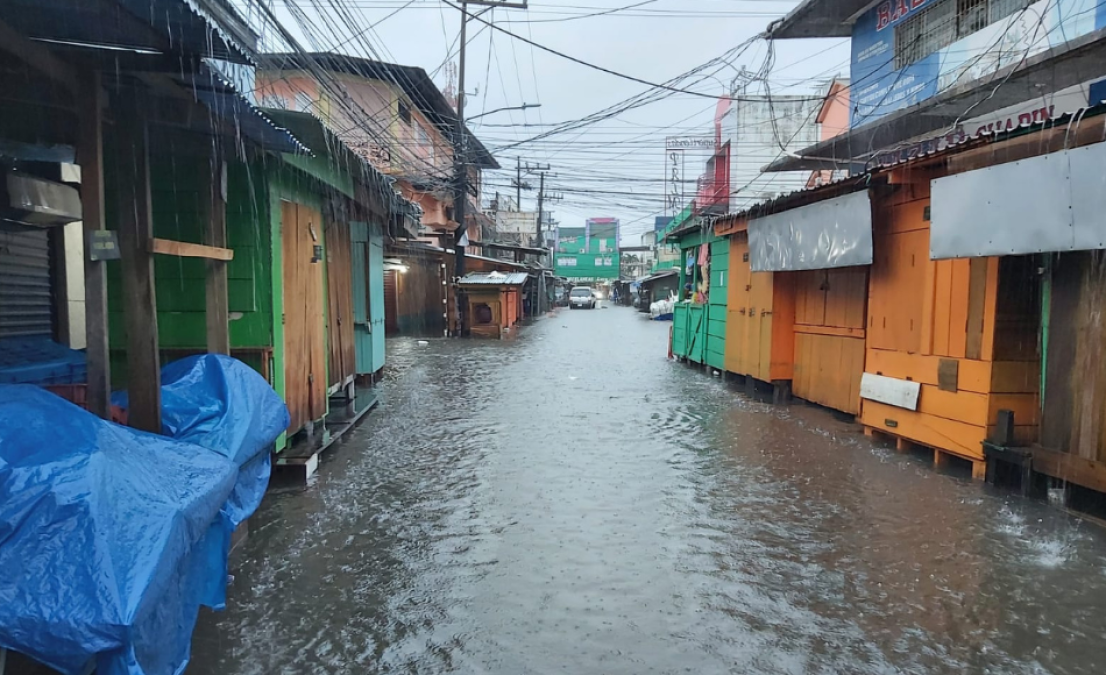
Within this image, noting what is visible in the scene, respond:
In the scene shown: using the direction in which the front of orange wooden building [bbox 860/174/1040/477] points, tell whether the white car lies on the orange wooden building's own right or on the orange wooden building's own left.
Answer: on the orange wooden building's own right

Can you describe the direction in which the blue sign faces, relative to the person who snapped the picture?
facing the viewer and to the left of the viewer

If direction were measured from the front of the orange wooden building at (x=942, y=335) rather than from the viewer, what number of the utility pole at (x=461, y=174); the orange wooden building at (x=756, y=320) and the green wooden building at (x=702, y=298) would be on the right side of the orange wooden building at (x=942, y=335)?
3

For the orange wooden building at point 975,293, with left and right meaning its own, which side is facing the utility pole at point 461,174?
right

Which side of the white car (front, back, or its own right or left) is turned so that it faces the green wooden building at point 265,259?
front

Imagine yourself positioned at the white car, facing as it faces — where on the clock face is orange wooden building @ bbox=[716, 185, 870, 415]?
The orange wooden building is roughly at 12 o'clock from the white car.

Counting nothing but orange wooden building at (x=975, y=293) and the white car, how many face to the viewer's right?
0

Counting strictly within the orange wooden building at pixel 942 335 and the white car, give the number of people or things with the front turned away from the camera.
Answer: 0

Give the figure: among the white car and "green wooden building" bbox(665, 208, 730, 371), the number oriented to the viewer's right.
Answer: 0

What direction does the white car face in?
toward the camera

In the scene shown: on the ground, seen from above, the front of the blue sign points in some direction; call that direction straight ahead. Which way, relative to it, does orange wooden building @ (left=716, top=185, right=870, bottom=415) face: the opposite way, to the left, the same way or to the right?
the same way

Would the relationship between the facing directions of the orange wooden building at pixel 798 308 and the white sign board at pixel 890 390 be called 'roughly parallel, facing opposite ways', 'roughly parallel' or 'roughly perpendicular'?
roughly parallel

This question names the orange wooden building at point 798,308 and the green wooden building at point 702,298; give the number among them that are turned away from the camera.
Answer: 0

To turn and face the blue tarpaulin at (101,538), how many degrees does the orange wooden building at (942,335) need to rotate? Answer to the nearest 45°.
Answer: approximately 45° to its left

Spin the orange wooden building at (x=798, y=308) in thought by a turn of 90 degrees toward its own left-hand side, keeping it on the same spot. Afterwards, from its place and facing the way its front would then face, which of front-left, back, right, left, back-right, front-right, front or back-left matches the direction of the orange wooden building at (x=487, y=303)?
back

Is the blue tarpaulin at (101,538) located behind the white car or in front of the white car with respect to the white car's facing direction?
in front

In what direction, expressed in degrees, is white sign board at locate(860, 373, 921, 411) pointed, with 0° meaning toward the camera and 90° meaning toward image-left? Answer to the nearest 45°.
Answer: approximately 45°

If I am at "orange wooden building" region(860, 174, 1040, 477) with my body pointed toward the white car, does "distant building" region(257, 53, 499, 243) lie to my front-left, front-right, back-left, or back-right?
front-left
